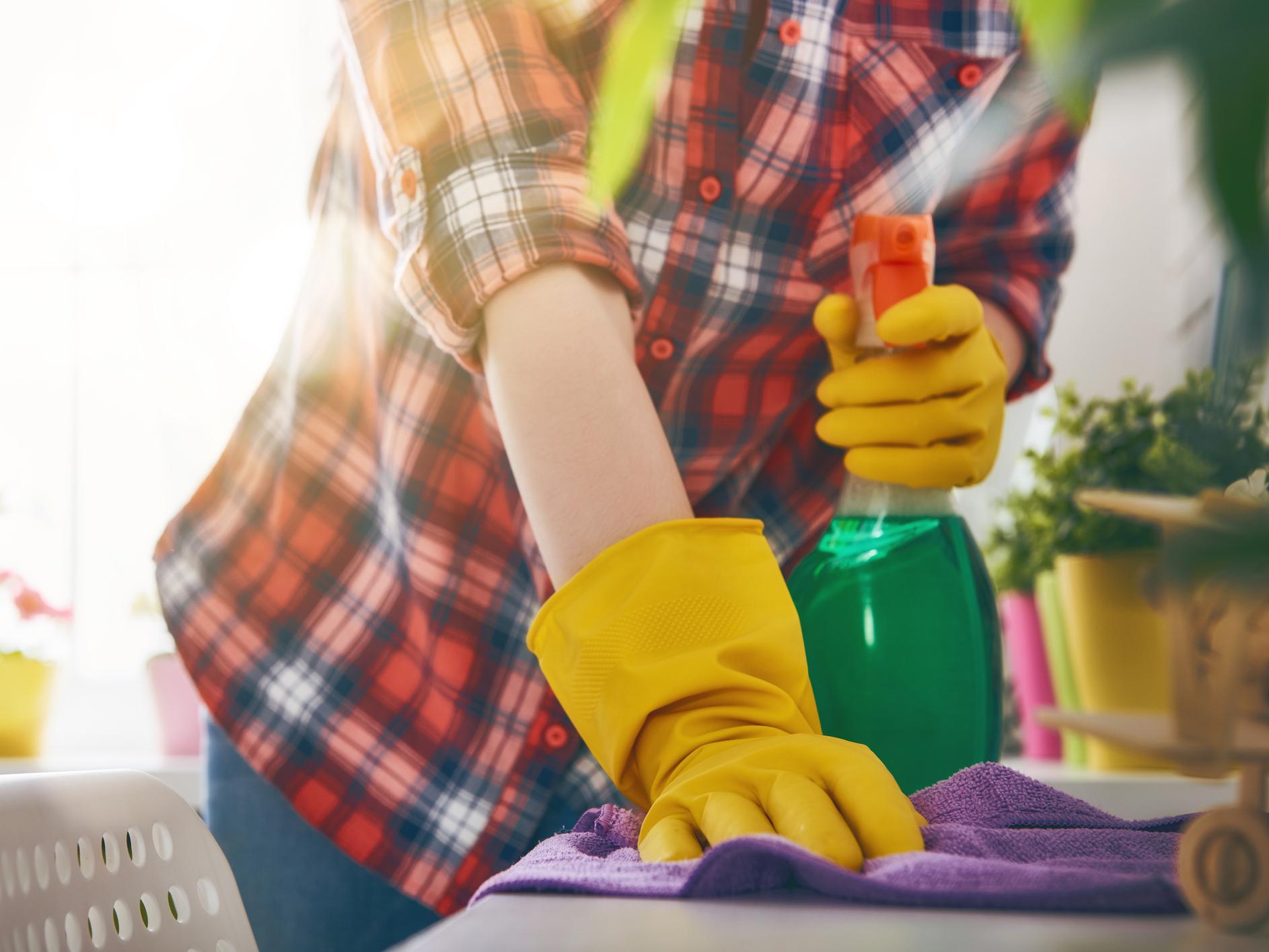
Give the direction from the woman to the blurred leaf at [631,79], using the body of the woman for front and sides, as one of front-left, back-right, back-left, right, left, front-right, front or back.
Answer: front-right

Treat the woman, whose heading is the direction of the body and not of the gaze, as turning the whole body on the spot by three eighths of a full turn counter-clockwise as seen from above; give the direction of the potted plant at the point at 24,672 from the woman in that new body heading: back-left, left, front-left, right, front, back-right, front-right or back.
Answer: front-left

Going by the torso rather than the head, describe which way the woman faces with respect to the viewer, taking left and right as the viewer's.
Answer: facing the viewer and to the right of the viewer
